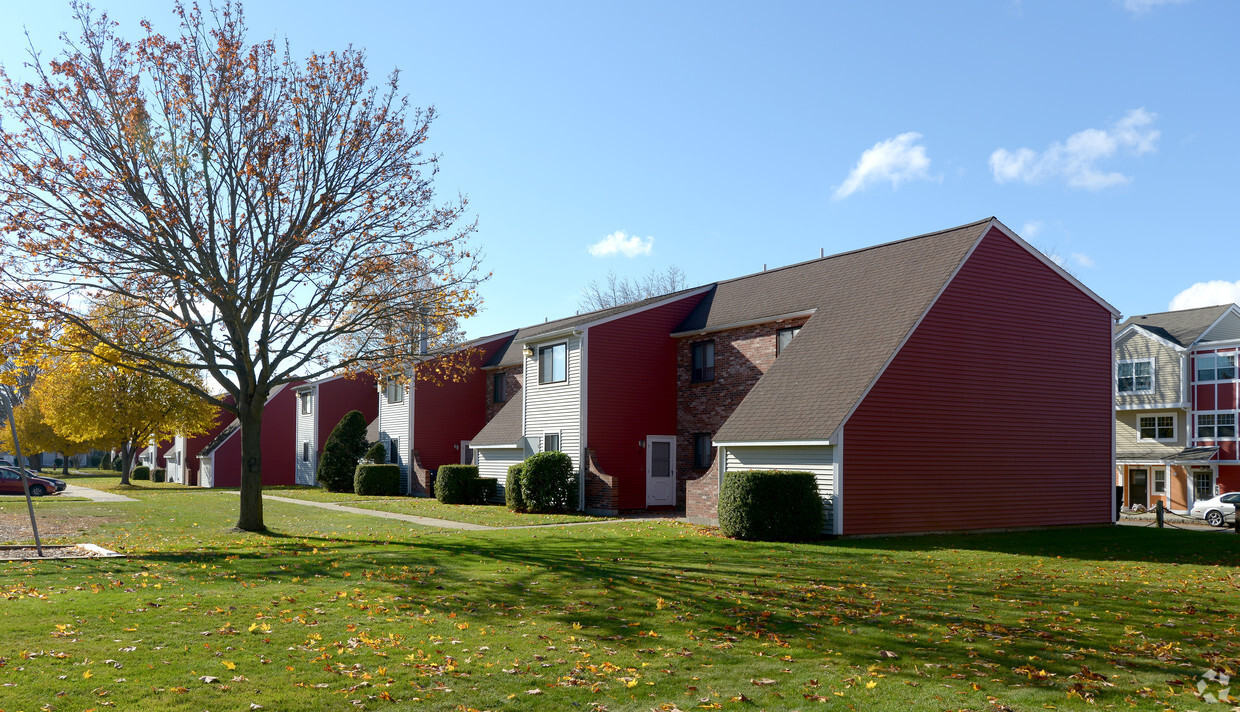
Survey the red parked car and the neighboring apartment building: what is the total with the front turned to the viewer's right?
1

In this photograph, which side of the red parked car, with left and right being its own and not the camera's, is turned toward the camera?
right

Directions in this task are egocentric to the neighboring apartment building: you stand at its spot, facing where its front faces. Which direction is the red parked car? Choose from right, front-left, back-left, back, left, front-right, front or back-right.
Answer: front-right

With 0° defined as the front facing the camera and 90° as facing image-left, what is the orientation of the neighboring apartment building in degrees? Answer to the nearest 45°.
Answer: approximately 0°
